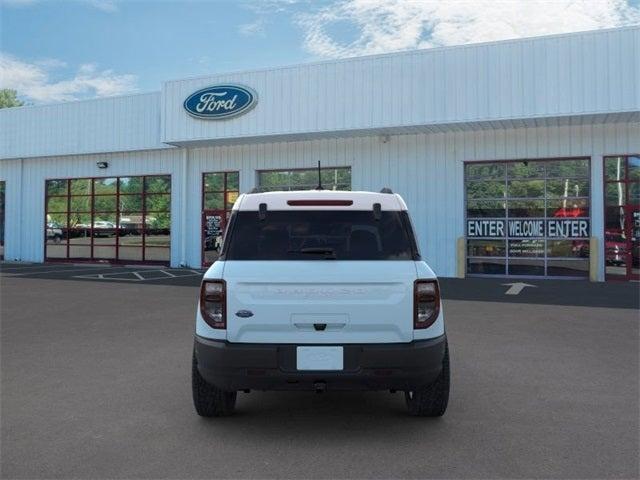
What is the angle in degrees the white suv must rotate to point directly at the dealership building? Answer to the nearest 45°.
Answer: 0° — it already faces it

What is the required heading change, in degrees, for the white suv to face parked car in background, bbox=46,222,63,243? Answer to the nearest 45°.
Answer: approximately 45° to its left

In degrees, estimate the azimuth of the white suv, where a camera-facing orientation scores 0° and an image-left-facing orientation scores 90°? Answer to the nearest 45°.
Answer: approximately 180°
